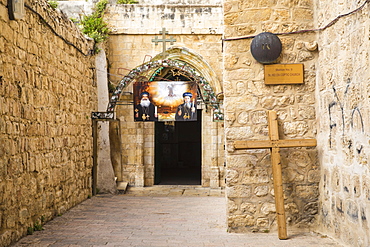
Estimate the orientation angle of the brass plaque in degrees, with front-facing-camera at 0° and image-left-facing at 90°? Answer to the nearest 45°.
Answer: approximately 0°

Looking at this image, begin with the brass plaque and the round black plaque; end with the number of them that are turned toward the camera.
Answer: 2

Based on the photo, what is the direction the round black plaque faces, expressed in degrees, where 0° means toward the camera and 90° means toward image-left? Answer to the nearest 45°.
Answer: approximately 0°

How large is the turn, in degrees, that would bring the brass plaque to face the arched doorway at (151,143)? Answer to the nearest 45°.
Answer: approximately 135° to its right

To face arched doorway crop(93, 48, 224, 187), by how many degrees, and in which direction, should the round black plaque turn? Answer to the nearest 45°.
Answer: approximately 135° to its right
